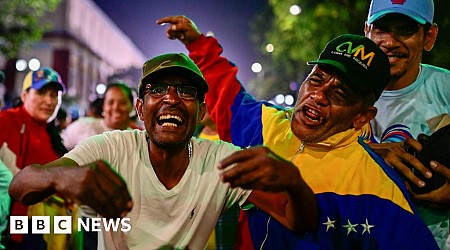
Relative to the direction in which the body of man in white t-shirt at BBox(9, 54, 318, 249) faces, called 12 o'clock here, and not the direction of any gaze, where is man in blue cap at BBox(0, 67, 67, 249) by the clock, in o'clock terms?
The man in blue cap is roughly at 5 o'clock from the man in white t-shirt.

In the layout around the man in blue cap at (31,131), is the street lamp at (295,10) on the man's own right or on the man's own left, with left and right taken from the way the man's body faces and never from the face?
on the man's own left

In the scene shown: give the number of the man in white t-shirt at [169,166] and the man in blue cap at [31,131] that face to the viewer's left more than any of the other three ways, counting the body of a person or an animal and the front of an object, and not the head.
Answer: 0

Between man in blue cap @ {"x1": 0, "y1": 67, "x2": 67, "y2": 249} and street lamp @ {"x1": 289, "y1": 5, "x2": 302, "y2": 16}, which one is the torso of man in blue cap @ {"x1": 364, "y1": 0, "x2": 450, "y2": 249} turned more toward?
the man in blue cap

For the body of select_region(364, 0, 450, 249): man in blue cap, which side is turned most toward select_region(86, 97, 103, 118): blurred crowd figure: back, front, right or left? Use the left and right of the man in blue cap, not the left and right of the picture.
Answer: right

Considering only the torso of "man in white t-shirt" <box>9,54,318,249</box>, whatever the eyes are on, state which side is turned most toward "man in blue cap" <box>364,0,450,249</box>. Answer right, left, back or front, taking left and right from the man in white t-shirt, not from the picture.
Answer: left

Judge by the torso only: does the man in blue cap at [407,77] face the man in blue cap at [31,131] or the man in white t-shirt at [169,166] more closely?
the man in white t-shirt

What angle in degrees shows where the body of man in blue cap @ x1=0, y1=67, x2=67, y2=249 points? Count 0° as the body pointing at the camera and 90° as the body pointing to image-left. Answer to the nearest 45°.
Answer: approximately 315°

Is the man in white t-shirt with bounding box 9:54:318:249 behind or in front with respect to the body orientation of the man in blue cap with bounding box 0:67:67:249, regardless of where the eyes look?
in front

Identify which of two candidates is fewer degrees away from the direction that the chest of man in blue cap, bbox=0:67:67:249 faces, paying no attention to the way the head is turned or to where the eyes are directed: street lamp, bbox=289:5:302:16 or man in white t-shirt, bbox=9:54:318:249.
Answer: the man in white t-shirt
